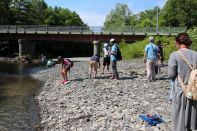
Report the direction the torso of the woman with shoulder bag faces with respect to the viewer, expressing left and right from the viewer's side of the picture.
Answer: facing away from the viewer and to the left of the viewer
